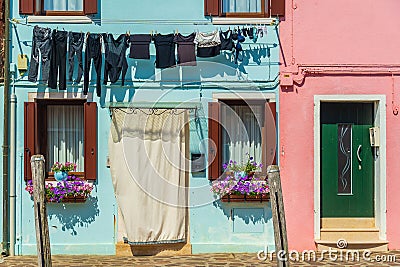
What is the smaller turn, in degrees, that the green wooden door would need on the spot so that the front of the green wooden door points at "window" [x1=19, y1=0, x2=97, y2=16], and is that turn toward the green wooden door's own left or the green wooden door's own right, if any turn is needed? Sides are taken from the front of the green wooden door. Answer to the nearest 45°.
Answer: approximately 90° to the green wooden door's own right

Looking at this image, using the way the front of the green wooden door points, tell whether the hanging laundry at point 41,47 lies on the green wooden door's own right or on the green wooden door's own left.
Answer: on the green wooden door's own right

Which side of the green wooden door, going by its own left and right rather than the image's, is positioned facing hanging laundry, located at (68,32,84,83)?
right

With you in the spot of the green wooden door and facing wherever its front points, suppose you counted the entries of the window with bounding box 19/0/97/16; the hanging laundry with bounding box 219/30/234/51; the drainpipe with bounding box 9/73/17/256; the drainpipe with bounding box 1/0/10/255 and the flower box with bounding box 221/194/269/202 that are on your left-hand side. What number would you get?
0

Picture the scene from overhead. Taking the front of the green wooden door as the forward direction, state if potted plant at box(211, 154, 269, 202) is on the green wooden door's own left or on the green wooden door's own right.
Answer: on the green wooden door's own right

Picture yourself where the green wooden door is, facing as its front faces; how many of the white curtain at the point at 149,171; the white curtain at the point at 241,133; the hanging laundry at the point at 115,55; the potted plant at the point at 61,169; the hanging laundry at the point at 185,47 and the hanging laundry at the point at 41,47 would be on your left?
0

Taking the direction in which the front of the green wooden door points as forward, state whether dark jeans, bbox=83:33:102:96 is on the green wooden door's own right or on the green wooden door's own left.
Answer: on the green wooden door's own right

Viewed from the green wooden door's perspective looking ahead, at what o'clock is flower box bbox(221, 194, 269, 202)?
The flower box is roughly at 2 o'clock from the green wooden door.

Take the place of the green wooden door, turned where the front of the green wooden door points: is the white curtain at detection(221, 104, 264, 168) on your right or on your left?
on your right

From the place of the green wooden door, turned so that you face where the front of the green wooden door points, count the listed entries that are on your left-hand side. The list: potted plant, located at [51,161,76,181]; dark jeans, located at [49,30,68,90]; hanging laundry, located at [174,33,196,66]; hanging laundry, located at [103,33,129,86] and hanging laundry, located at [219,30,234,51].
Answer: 0

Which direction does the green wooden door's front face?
toward the camera

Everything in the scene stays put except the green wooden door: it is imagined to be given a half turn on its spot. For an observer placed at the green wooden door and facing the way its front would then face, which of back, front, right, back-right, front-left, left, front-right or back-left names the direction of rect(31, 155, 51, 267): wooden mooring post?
back-left

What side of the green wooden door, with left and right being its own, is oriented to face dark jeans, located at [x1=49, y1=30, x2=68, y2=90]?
right

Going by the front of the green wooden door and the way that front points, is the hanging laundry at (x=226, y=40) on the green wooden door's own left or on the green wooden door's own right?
on the green wooden door's own right

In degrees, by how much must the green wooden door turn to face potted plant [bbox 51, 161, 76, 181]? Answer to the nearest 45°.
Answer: approximately 90° to its right

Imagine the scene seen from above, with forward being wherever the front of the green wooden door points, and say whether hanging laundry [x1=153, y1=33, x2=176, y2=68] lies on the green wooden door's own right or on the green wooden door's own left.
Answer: on the green wooden door's own right

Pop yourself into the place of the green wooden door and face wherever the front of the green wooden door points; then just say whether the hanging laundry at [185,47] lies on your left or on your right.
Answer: on your right

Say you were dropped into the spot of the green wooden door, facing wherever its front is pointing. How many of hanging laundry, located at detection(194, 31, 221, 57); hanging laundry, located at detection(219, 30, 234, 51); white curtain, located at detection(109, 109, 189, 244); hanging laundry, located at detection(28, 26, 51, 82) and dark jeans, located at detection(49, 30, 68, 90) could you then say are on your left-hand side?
0
